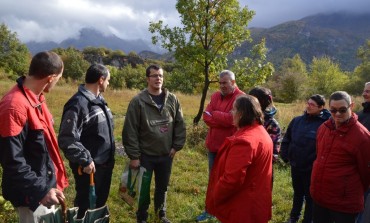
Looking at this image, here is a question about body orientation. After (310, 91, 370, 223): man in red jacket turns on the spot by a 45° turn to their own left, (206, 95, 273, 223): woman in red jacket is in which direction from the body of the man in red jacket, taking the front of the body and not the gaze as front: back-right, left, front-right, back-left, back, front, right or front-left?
front-right

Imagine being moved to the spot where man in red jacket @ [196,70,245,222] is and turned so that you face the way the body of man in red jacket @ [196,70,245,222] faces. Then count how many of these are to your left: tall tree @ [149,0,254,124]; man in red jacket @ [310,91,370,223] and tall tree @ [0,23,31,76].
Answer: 1

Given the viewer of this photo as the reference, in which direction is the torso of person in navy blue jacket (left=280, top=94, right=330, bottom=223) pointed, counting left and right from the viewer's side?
facing the viewer and to the left of the viewer

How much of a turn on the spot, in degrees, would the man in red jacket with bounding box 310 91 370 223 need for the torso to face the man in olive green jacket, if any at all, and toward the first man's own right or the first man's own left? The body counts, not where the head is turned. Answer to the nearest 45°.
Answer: approximately 45° to the first man's own right

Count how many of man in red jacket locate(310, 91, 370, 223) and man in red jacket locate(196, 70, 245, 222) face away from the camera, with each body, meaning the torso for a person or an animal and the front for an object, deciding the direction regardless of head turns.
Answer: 0

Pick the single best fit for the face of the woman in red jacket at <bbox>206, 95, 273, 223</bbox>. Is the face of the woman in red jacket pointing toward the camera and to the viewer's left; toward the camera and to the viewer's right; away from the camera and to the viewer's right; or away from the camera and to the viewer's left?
away from the camera and to the viewer's left

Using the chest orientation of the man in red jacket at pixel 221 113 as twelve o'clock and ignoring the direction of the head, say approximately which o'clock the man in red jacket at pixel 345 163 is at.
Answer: the man in red jacket at pixel 345 163 is roughly at 9 o'clock from the man in red jacket at pixel 221 113.

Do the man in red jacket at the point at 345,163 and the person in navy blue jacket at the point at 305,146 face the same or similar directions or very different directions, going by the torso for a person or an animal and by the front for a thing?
same or similar directions

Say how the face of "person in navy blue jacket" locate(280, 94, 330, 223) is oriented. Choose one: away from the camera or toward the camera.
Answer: toward the camera

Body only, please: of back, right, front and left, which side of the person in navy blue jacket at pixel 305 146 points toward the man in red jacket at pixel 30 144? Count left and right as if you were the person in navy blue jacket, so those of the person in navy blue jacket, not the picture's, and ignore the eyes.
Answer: front

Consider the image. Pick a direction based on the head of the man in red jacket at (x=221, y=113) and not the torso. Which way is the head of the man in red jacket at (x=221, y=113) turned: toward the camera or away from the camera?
toward the camera

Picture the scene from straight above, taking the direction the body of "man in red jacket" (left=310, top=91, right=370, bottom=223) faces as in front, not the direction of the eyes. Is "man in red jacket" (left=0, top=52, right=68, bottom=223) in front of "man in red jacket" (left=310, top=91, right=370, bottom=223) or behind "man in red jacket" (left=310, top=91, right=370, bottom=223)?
in front

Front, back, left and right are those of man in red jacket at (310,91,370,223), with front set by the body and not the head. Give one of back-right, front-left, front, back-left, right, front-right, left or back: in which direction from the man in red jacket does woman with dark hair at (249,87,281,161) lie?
right

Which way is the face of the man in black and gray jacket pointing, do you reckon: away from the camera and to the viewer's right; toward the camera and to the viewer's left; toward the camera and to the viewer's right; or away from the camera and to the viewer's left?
away from the camera and to the viewer's right

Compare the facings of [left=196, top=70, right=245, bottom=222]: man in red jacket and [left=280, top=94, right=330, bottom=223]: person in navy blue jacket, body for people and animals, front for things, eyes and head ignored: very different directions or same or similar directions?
same or similar directions

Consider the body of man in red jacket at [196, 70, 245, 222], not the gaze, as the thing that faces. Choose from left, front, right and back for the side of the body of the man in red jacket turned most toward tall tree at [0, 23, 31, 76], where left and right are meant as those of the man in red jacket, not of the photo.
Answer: right

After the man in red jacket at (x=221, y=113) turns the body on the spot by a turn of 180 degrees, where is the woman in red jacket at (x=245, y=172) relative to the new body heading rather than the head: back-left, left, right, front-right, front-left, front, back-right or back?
back-right
